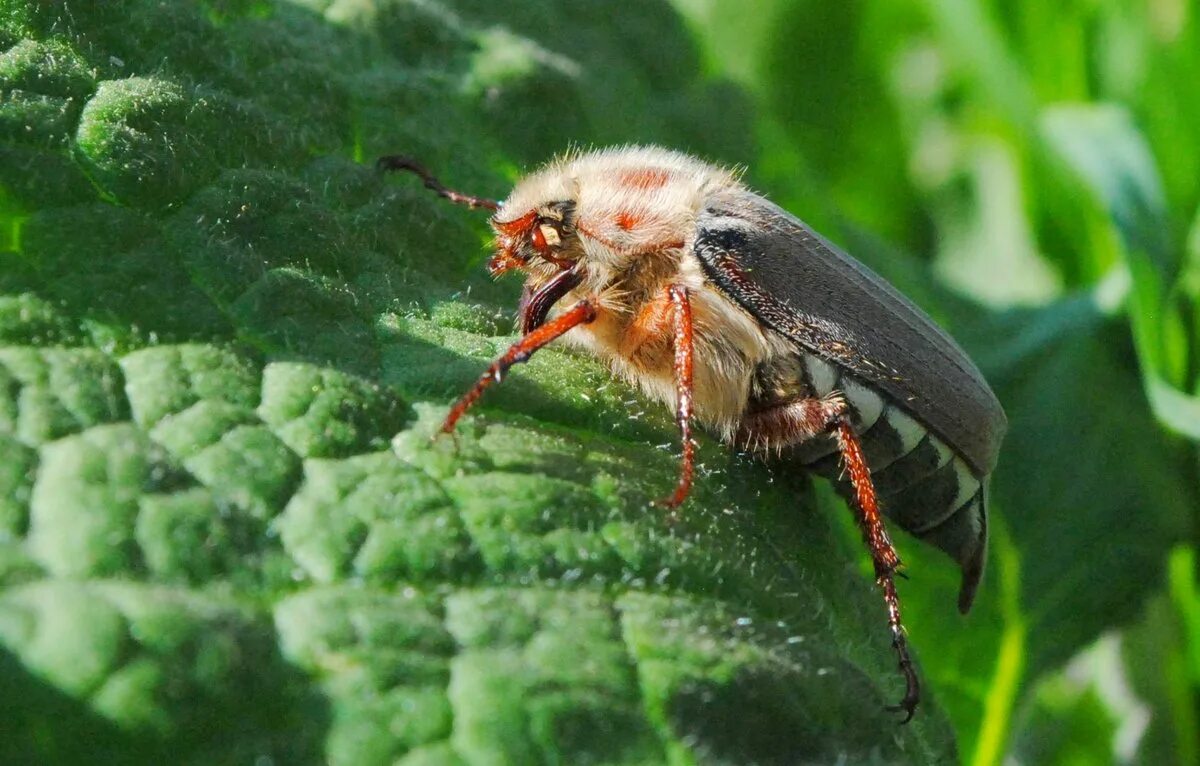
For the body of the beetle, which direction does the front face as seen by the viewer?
to the viewer's left
